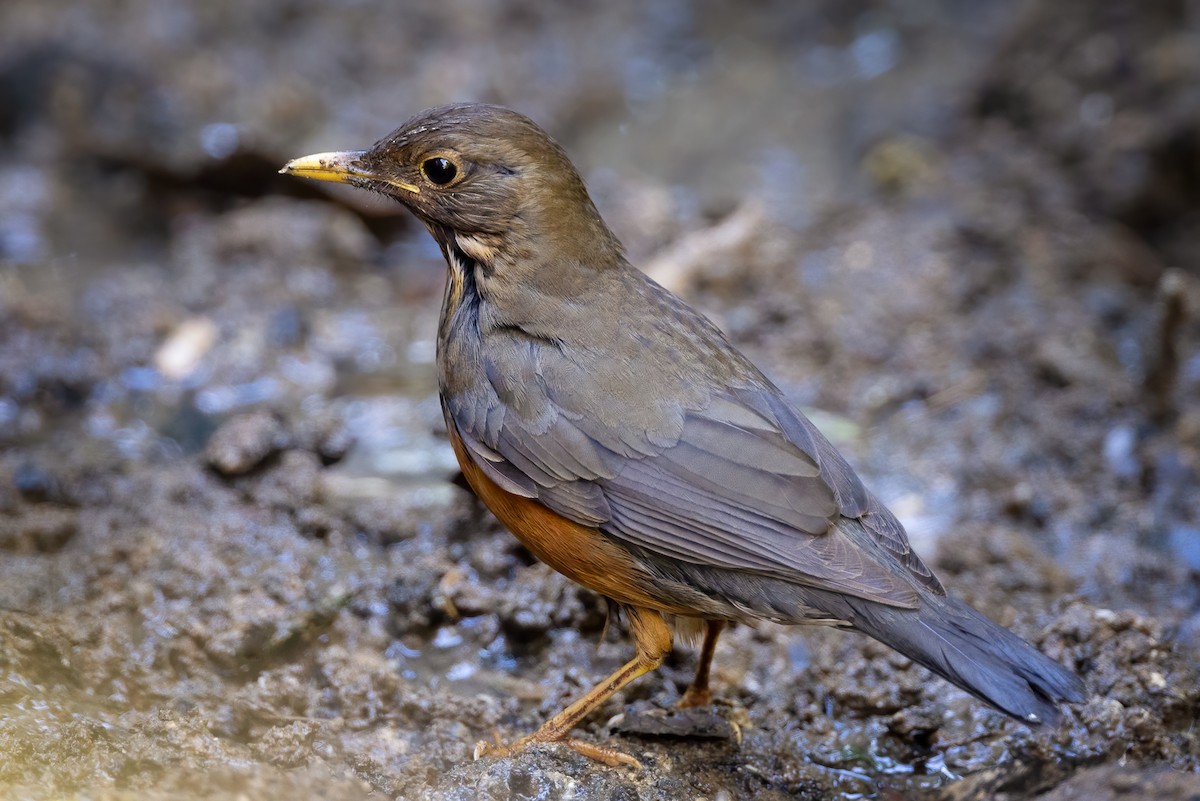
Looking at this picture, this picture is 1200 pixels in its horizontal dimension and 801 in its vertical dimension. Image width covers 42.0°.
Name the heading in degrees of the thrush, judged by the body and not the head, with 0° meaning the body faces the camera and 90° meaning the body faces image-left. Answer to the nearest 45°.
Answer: approximately 90°
